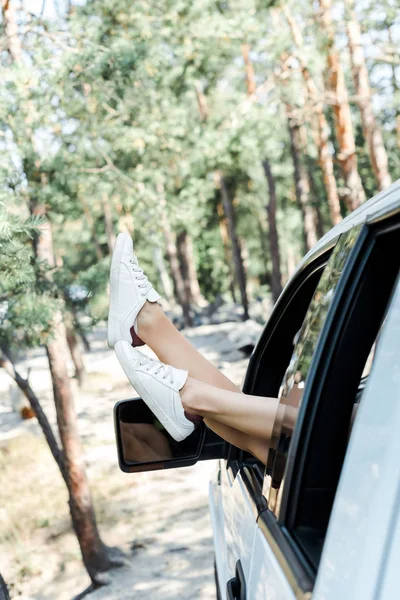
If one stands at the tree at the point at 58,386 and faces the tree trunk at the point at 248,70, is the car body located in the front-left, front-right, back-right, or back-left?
back-right

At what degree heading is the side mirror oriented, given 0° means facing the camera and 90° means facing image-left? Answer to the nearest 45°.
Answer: approximately 0°

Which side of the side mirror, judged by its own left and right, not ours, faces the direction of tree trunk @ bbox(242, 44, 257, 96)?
back
